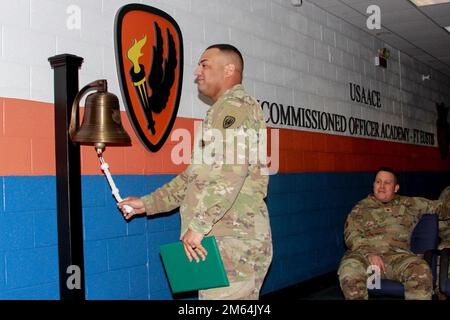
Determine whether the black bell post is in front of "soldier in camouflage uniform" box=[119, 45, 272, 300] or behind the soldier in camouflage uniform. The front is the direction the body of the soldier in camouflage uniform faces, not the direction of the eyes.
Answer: in front

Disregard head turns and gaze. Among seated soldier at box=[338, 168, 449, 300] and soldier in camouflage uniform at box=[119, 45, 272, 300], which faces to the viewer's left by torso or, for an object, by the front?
the soldier in camouflage uniform

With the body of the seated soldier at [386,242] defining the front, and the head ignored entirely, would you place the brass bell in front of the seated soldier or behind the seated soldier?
in front

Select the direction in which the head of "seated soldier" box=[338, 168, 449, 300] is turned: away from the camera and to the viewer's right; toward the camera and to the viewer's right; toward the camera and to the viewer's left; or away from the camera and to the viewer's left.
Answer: toward the camera and to the viewer's left

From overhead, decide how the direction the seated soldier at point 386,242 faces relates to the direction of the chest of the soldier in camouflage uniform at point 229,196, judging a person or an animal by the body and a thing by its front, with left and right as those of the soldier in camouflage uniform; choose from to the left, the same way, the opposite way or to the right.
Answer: to the left

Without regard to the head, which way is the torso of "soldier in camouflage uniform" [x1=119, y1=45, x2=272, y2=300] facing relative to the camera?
to the viewer's left

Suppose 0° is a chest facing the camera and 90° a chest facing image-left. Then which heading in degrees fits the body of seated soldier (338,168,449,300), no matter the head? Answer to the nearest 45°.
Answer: approximately 0°

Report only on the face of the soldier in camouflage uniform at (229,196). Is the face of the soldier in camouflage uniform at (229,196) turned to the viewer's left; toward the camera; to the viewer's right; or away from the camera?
to the viewer's left

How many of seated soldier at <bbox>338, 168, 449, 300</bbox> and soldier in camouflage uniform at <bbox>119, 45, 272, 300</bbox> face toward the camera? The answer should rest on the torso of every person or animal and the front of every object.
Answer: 1

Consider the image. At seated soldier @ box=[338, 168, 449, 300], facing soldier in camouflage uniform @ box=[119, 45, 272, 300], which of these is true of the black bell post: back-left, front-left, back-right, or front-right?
front-right
